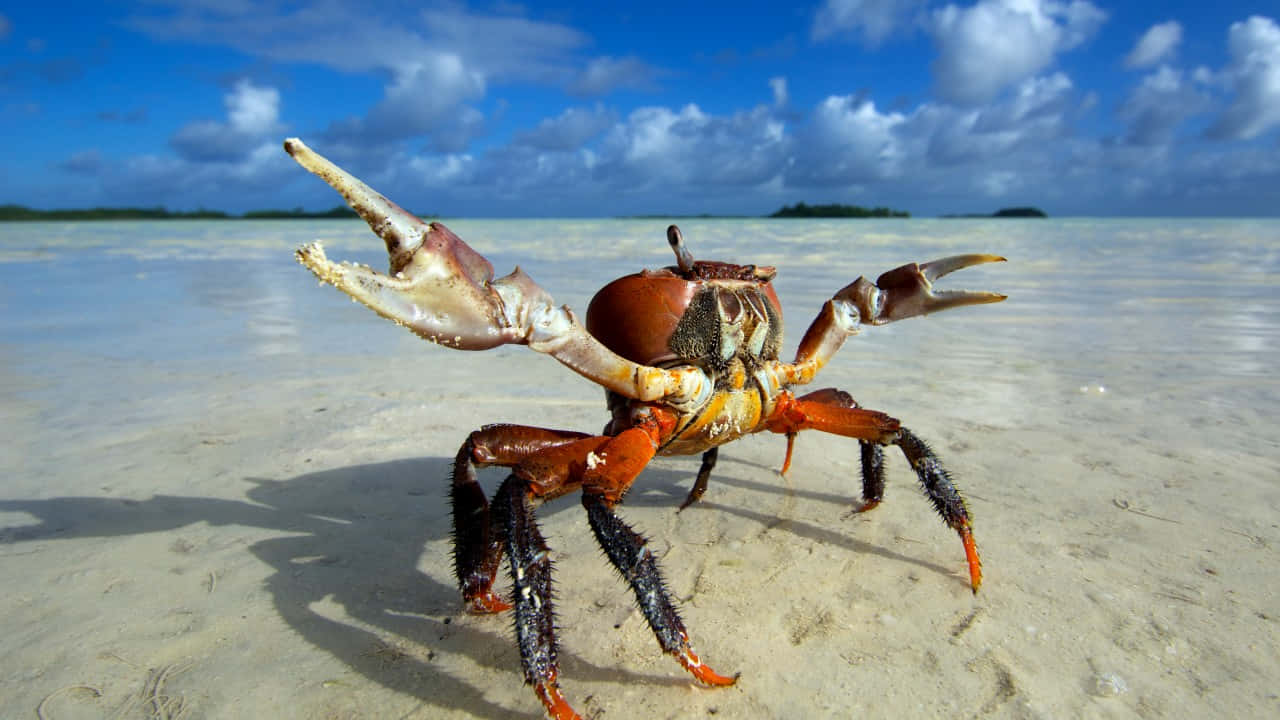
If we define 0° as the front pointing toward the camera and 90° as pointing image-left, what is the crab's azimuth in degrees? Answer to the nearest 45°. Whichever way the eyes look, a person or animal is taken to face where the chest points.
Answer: approximately 315°

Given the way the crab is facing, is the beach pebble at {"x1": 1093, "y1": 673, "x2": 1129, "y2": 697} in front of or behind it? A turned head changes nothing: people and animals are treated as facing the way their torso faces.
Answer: in front
